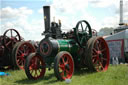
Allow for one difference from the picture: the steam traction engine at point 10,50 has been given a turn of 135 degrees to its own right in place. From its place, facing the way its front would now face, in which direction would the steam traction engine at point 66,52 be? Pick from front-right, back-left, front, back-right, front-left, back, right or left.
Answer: back-right

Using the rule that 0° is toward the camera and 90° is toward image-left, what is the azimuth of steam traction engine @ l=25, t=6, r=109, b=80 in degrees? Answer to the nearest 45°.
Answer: approximately 45°

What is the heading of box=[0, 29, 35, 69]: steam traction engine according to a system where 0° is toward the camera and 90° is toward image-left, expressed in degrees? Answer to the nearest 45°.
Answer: approximately 45°
